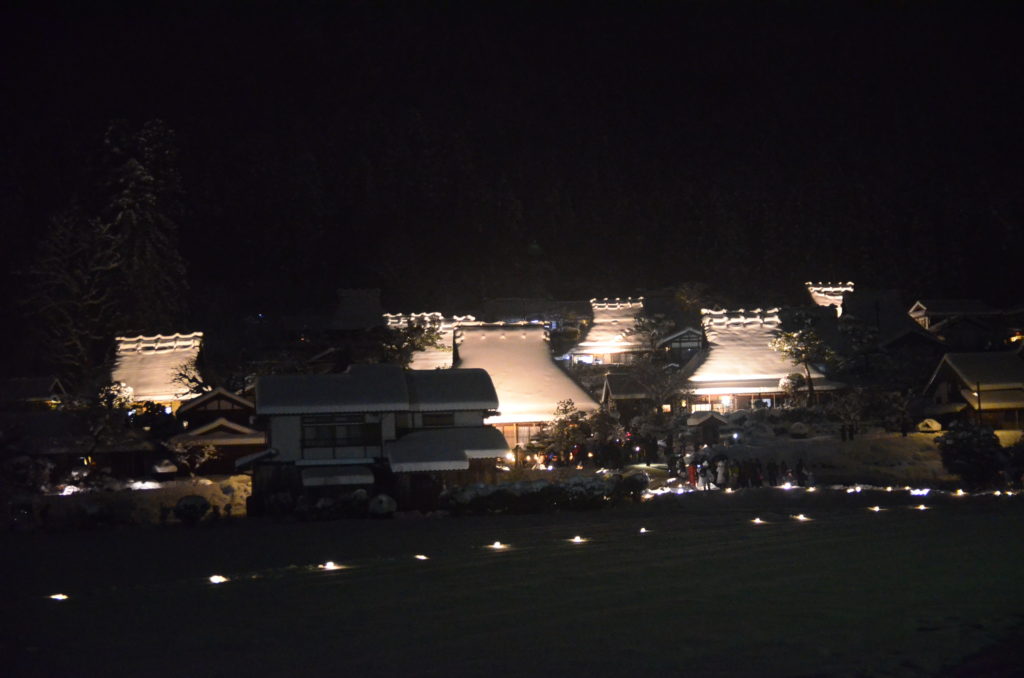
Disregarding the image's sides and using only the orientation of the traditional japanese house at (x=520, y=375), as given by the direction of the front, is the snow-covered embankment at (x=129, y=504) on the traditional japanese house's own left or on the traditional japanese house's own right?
on the traditional japanese house's own right

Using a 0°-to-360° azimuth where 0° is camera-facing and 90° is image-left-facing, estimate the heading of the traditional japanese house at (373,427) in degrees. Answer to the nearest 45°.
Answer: approximately 0°

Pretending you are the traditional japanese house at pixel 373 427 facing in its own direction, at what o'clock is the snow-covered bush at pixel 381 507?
The snow-covered bush is roughly at 12 o'clock from the traditional japanese house.

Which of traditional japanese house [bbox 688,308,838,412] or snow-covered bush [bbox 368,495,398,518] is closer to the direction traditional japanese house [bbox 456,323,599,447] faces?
the snow-covered bush
